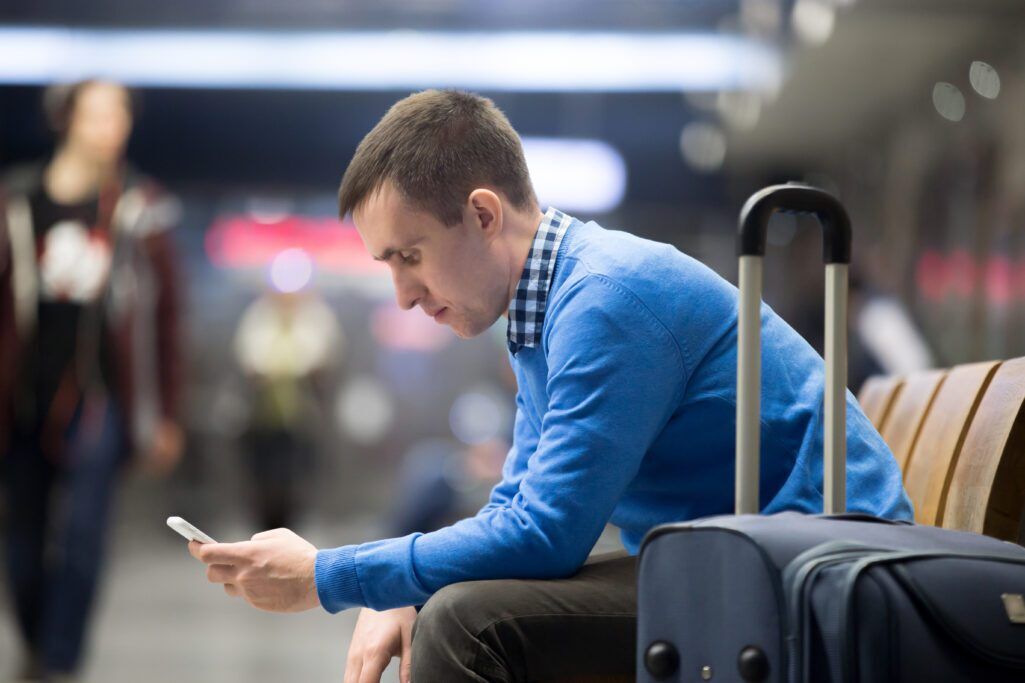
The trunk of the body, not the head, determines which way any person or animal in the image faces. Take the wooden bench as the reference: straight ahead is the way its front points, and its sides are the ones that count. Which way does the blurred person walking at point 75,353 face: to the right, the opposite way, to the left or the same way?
to the left

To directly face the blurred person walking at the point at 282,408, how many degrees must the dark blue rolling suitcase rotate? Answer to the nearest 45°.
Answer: approximately 180°

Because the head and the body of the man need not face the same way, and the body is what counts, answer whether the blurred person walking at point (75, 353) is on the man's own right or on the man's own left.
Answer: on the man's own right

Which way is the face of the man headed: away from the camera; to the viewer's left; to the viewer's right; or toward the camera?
to the viewer's left

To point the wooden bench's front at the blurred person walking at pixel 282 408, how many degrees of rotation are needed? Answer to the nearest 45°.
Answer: approximately 90° to its right

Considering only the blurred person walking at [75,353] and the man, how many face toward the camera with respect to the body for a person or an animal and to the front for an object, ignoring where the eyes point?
1

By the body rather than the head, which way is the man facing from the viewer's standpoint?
to the viewer's left

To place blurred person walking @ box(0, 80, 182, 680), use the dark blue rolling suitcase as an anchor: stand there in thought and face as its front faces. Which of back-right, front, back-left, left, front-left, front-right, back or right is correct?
back

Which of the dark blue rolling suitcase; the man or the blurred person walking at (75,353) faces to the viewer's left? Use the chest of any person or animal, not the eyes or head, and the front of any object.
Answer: the man

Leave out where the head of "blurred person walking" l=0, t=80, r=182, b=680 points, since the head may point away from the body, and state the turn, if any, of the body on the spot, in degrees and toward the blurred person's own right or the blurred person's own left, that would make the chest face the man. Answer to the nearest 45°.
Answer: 0° — they already face them

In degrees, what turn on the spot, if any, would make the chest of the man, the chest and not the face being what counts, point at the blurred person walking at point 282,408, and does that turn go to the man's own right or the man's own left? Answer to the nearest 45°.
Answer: approximately 90° to the man's own right

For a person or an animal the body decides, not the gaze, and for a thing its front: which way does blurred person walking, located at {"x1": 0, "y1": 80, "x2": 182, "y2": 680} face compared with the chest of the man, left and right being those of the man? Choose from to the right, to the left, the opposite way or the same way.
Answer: to the left
